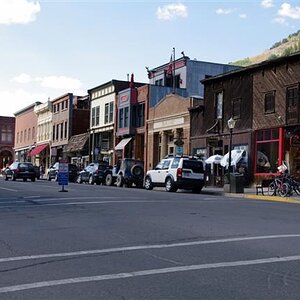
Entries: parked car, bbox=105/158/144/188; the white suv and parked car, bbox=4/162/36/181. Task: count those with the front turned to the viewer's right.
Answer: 0

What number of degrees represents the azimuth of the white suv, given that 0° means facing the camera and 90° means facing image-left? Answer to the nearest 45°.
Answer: approximately 135°

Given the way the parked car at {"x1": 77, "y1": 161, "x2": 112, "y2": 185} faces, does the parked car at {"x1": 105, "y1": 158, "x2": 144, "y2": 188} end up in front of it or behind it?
behind

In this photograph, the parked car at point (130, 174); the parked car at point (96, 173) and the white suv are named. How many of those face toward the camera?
0

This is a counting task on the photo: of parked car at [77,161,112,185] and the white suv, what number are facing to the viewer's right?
0

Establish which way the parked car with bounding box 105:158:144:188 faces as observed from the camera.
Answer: facing away from the viewer and to the left of the viewer

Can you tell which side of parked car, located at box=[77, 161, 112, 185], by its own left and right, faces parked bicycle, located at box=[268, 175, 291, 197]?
back

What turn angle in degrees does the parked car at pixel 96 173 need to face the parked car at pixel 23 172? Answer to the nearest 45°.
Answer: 0° — it already faces it

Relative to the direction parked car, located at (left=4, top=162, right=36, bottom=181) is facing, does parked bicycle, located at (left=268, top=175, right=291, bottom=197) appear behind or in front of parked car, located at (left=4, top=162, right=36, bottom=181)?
behind

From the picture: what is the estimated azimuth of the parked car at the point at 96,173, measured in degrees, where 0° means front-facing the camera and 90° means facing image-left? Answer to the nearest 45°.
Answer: approximately 135°

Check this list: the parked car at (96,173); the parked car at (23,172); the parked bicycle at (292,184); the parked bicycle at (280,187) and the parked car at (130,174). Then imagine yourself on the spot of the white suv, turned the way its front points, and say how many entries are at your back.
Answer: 2

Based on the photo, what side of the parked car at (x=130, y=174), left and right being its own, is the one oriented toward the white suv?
back

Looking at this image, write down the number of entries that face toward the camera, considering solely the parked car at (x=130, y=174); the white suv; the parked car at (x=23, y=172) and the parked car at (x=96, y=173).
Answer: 0

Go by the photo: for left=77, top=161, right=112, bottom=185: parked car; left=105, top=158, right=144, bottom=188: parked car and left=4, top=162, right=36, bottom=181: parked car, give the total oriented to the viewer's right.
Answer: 0

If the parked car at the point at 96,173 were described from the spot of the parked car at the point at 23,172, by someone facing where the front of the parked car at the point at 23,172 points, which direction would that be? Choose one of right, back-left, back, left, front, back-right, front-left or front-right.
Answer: back

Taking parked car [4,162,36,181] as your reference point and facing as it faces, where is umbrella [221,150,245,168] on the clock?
The umbrella is roughly at 6 o'clock from the parked car.

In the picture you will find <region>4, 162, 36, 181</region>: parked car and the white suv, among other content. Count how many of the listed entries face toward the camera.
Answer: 0

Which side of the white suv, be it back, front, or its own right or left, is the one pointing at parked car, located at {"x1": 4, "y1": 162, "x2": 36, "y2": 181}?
front

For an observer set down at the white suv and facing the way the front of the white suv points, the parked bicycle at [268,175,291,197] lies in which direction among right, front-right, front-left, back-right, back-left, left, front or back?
back
